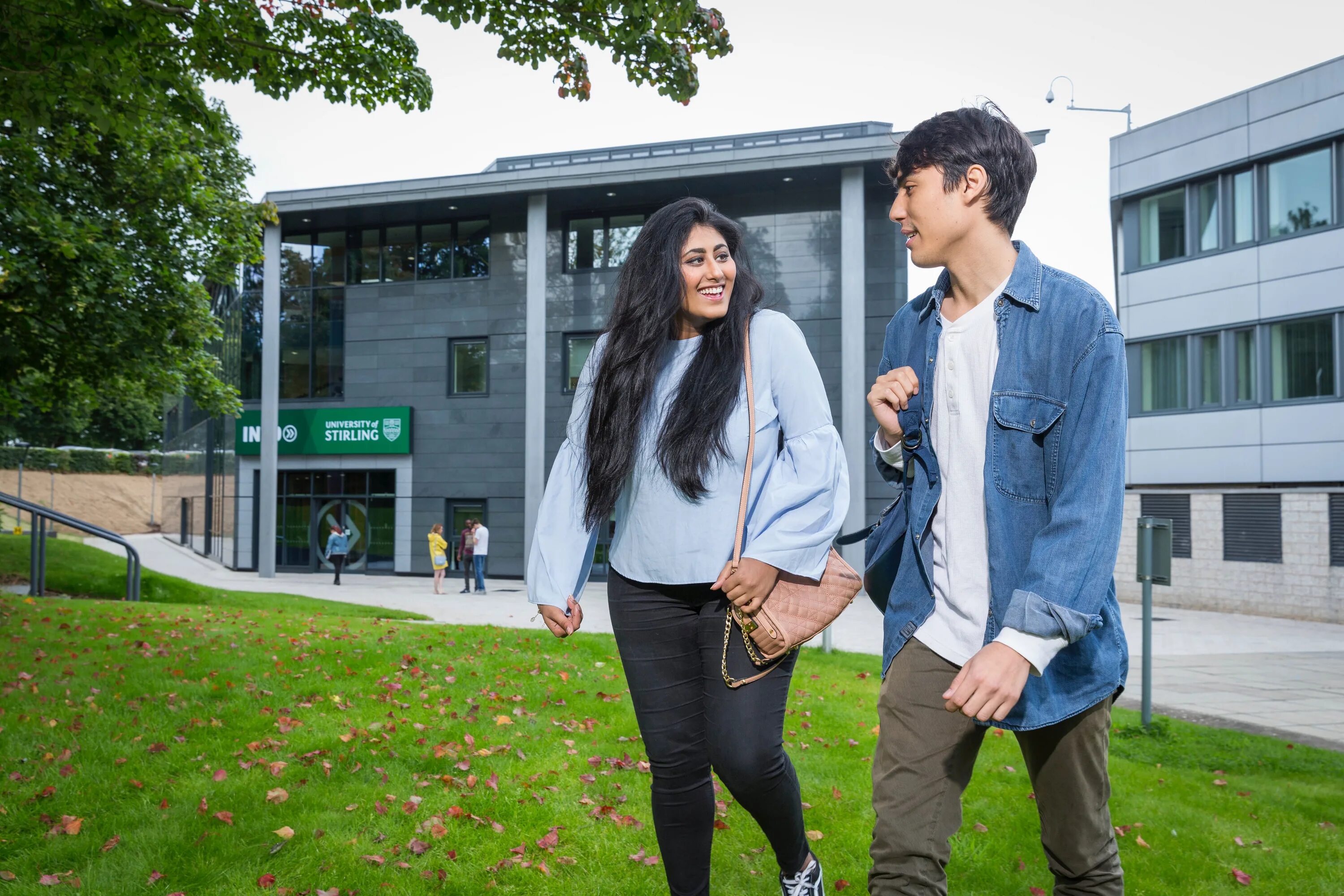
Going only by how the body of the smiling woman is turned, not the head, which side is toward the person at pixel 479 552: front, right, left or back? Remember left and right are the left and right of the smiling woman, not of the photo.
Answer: back

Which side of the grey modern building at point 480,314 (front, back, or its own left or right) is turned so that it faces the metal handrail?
front

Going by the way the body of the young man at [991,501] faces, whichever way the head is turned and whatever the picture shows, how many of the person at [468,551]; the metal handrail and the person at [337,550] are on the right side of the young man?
3

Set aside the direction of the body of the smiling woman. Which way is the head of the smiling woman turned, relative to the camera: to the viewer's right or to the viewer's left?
to the viewer's right

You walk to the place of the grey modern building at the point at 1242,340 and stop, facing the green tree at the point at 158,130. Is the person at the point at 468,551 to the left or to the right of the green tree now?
right

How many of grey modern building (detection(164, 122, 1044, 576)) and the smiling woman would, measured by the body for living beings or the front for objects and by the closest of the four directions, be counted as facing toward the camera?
2

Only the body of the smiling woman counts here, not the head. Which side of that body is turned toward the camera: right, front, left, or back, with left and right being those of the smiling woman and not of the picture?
front

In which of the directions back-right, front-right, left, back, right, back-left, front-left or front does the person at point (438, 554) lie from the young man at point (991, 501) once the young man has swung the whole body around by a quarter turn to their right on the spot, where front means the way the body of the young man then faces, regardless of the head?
front

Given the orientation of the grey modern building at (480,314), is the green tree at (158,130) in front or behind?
in front

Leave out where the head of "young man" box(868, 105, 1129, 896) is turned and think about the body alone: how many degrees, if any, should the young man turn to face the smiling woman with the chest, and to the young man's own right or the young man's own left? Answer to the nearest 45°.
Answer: approximately 45° to the young man's own right

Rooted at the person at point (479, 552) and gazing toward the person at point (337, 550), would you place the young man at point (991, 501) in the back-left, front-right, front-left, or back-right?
back-left

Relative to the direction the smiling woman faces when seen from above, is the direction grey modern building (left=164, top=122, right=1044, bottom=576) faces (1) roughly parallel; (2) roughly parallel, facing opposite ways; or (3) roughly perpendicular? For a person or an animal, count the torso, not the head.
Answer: roughly parallel

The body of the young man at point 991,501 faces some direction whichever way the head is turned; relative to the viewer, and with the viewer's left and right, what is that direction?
facing the viewer and to the left of the viewer

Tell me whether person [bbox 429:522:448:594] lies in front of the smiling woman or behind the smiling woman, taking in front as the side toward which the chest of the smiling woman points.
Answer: behind

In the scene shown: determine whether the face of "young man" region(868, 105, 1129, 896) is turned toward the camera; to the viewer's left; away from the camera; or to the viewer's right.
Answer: to the viewer's left
